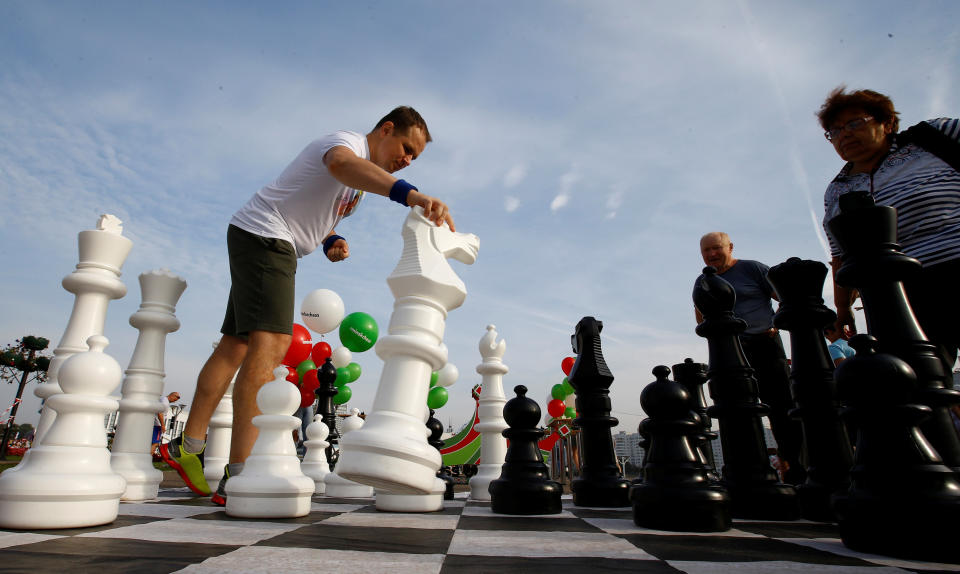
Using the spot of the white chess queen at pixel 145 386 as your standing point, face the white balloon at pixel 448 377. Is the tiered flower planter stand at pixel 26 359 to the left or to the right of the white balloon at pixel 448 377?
left

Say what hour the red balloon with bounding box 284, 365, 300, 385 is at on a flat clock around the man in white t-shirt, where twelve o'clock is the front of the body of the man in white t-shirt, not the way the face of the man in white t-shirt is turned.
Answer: The red balloon is roughly at 9 o'clock from the man in white t-shirt.

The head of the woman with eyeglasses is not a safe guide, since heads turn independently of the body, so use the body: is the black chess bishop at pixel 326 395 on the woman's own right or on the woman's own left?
on the woman's own right

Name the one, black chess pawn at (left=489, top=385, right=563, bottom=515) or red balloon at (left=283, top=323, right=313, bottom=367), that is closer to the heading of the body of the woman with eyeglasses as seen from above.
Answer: the black chess pawn

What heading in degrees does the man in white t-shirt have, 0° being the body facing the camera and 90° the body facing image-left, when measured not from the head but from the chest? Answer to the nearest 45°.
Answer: approximately 270°

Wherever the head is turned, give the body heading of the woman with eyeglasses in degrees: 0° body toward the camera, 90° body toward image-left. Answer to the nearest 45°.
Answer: approximately 45°

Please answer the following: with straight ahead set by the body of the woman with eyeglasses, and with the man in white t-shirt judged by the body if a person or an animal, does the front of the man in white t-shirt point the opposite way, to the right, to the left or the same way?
the opposite way

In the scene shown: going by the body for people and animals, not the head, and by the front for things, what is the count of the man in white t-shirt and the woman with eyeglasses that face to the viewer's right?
1

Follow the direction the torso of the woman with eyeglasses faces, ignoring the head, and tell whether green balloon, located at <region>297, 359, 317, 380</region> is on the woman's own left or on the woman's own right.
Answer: on the woman's own right

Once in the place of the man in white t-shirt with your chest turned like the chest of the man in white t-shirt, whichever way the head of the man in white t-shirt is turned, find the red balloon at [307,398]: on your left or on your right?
on your left

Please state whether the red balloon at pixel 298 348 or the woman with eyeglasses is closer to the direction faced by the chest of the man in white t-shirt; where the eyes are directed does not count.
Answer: the woman with eyeglasses

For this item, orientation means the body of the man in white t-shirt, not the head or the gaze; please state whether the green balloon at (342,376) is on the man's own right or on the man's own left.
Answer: on the man's own left
